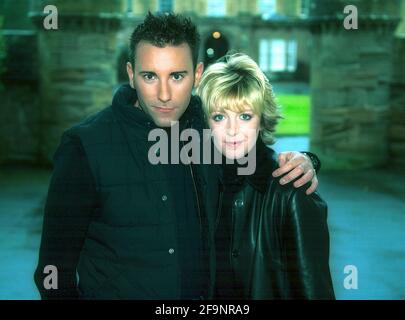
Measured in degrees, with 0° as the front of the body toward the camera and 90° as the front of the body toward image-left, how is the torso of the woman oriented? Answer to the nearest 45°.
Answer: approximately 45°

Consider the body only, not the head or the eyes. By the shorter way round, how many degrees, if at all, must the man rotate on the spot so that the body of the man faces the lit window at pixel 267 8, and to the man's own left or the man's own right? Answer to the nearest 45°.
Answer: approximately 135° to the man's own left

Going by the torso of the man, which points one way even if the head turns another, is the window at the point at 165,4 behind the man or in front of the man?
behind

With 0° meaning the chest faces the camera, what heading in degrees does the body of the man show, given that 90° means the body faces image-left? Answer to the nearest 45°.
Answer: approximately 315°

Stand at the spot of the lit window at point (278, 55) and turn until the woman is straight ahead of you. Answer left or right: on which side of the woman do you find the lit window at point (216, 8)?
right

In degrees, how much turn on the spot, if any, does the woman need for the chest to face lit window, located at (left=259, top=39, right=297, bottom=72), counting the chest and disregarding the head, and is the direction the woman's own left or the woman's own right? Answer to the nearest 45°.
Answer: approximately 135° to the woman's own right

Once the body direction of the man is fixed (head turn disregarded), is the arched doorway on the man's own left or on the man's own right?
on the man's own left

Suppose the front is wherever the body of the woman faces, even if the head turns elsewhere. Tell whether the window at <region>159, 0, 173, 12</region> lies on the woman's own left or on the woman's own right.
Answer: on the woman's own right

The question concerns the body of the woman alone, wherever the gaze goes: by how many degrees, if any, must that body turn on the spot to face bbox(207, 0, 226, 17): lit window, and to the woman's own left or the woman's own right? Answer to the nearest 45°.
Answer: approximately 135° to the woman's own right
